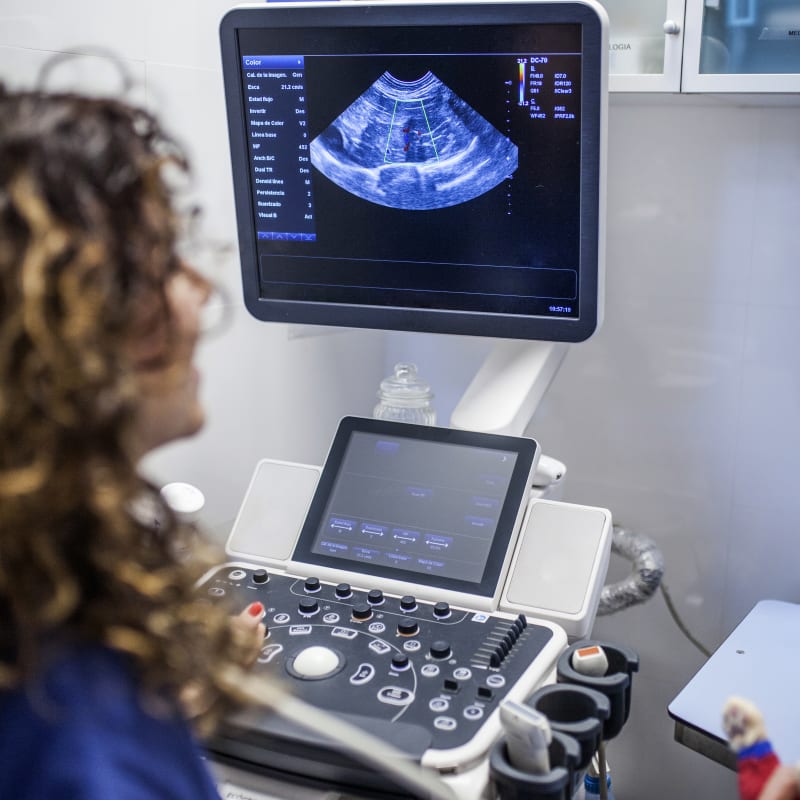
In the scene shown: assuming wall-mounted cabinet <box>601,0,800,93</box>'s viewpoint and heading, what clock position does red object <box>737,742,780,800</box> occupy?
The red object is roughly at 12 o'clock from the wall-mounted cabinet.

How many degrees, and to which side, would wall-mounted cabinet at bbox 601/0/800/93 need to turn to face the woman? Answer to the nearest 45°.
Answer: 0° — it already faces them

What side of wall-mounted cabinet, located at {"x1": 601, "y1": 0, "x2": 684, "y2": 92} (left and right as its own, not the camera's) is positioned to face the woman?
front

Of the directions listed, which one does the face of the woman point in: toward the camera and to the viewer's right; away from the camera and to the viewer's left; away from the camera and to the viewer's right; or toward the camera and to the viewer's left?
away from the camera and to the viewer's right

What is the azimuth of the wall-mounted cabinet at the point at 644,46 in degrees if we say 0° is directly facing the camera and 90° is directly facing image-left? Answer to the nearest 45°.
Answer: approximately 0°
